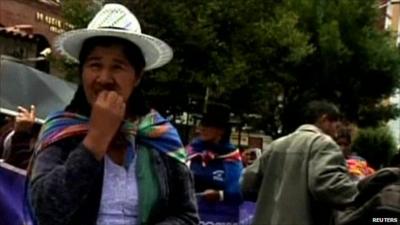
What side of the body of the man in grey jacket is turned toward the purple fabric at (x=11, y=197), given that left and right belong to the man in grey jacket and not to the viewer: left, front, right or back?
back

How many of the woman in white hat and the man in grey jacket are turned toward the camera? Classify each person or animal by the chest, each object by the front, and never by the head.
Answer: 1

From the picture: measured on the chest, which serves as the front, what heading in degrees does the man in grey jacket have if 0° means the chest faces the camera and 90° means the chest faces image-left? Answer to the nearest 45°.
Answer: approximately 225°

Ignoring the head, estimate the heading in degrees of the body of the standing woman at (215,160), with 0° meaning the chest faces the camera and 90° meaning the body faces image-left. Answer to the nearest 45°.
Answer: approximately 45°

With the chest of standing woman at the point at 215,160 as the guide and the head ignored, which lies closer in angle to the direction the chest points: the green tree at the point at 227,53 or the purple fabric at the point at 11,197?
the purple fabric

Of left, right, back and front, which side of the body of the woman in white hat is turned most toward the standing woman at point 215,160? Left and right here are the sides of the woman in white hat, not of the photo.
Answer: back
